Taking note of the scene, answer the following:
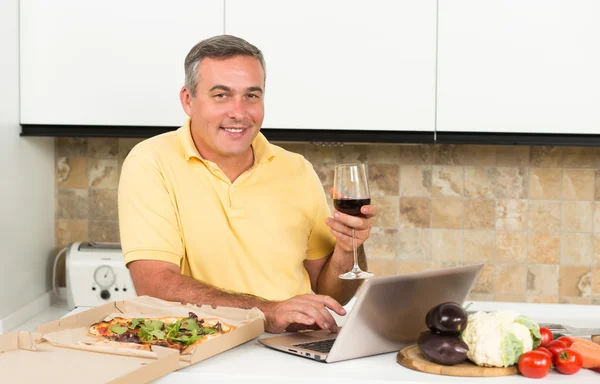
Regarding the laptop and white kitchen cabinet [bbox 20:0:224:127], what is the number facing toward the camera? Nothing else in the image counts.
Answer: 1

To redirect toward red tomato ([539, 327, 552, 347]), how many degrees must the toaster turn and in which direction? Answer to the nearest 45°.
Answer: approximately 45° to its left

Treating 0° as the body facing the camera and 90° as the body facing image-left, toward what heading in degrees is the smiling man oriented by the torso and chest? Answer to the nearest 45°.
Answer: approximately 315°

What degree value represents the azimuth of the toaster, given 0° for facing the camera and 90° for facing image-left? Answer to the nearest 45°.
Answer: approximately 0°

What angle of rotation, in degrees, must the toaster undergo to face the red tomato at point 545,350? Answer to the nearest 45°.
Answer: approximately 45° to its left

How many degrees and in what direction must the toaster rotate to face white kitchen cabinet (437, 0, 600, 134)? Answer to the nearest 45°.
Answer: approximately 90° to its left

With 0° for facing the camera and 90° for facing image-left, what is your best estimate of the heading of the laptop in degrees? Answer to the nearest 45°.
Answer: approximately 135°

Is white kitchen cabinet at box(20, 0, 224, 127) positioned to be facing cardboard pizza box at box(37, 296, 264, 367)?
yes

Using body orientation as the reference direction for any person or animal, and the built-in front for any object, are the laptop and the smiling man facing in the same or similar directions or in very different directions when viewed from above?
very different directions
